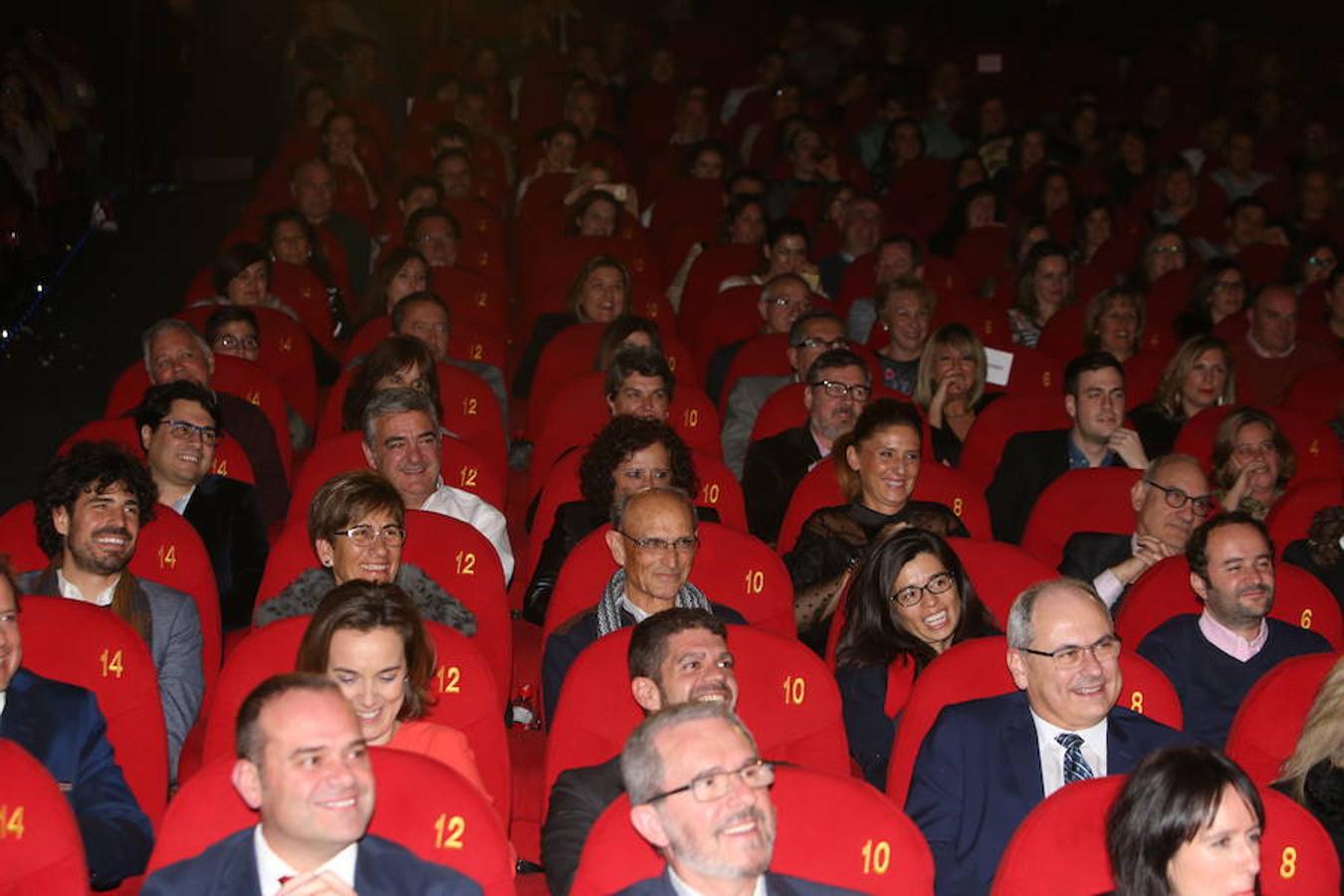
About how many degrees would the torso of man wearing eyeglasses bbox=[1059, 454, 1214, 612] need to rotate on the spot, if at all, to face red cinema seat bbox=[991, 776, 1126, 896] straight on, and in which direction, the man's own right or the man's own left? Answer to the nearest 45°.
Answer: approximately 45° to the man's own right

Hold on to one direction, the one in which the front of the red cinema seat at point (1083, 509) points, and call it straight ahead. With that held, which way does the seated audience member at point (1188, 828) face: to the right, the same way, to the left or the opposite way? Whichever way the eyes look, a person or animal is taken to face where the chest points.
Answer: the same way

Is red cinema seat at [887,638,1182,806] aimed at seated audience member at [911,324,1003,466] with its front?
no

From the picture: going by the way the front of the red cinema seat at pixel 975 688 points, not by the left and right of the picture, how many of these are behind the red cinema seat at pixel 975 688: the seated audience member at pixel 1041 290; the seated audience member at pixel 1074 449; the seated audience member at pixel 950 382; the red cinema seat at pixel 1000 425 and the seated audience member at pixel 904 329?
5

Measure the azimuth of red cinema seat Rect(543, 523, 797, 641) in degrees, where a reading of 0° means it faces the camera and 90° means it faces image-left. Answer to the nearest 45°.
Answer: approximately 0°

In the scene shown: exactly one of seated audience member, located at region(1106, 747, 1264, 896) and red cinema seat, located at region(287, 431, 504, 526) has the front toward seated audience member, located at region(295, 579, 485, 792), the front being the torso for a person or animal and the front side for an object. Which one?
the red cinema seat

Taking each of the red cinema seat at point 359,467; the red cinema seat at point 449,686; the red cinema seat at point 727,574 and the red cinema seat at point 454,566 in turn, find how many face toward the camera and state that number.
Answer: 4

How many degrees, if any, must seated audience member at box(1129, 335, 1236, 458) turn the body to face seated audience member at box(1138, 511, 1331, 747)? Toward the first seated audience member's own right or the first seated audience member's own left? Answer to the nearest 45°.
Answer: approximately 45° to the first seated audience member's own right

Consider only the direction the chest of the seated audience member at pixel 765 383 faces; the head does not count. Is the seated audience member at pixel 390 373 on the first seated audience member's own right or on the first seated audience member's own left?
on the first seated audience member's own right

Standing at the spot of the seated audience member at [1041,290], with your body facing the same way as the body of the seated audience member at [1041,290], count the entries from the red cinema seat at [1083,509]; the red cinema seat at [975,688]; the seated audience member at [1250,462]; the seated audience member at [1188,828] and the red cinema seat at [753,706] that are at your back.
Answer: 0

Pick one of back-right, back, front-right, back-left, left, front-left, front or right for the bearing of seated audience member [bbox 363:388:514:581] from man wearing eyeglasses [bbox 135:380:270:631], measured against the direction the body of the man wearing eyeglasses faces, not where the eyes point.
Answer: front-left

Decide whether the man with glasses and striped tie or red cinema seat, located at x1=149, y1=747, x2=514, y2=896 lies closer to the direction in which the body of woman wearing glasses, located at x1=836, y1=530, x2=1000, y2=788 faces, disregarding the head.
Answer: the man with glasses and striped tie

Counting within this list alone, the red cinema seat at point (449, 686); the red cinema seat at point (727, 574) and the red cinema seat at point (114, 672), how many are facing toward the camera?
3
